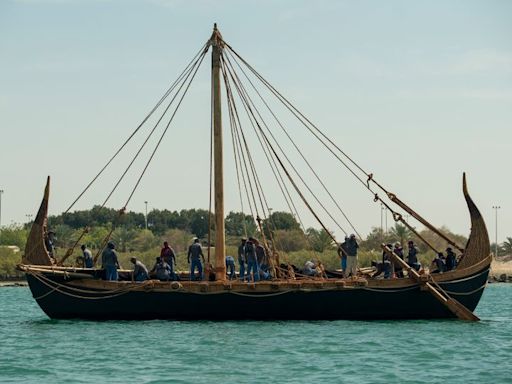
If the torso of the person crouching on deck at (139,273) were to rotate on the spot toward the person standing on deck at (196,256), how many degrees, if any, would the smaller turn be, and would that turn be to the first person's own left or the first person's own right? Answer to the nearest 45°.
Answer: approximately 180°

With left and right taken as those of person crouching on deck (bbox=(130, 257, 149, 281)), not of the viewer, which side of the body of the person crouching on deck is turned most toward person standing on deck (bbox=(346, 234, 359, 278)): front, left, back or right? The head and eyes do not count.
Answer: back

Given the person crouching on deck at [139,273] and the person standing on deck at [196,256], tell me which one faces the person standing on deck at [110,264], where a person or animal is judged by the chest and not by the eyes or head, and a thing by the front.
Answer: the person crouching on deck

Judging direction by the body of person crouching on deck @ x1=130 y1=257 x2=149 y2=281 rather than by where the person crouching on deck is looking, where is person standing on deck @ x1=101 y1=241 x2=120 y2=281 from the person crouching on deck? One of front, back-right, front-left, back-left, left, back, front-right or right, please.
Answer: front

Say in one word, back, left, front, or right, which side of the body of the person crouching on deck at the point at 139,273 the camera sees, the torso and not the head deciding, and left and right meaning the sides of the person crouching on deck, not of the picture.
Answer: left
